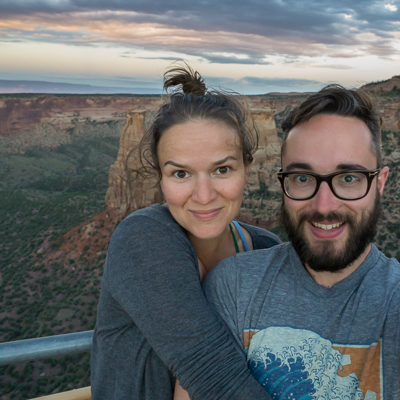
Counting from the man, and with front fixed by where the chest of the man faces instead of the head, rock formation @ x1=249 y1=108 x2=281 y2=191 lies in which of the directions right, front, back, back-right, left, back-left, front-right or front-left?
back

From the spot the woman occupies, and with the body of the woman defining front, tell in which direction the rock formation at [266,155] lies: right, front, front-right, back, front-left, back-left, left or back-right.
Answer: back-left

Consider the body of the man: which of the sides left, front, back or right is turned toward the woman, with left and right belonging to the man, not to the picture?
right

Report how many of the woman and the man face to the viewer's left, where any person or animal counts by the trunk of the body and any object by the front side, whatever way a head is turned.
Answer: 0

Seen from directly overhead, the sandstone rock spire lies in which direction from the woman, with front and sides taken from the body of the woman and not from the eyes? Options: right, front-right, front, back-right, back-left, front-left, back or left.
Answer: back-left

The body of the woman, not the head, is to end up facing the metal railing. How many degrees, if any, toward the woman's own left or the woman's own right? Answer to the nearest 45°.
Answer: approximately 135° to the woman's own right

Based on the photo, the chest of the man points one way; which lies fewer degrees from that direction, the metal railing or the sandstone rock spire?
the metal railing

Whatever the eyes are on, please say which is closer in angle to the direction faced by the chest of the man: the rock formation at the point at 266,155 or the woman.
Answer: the woman
